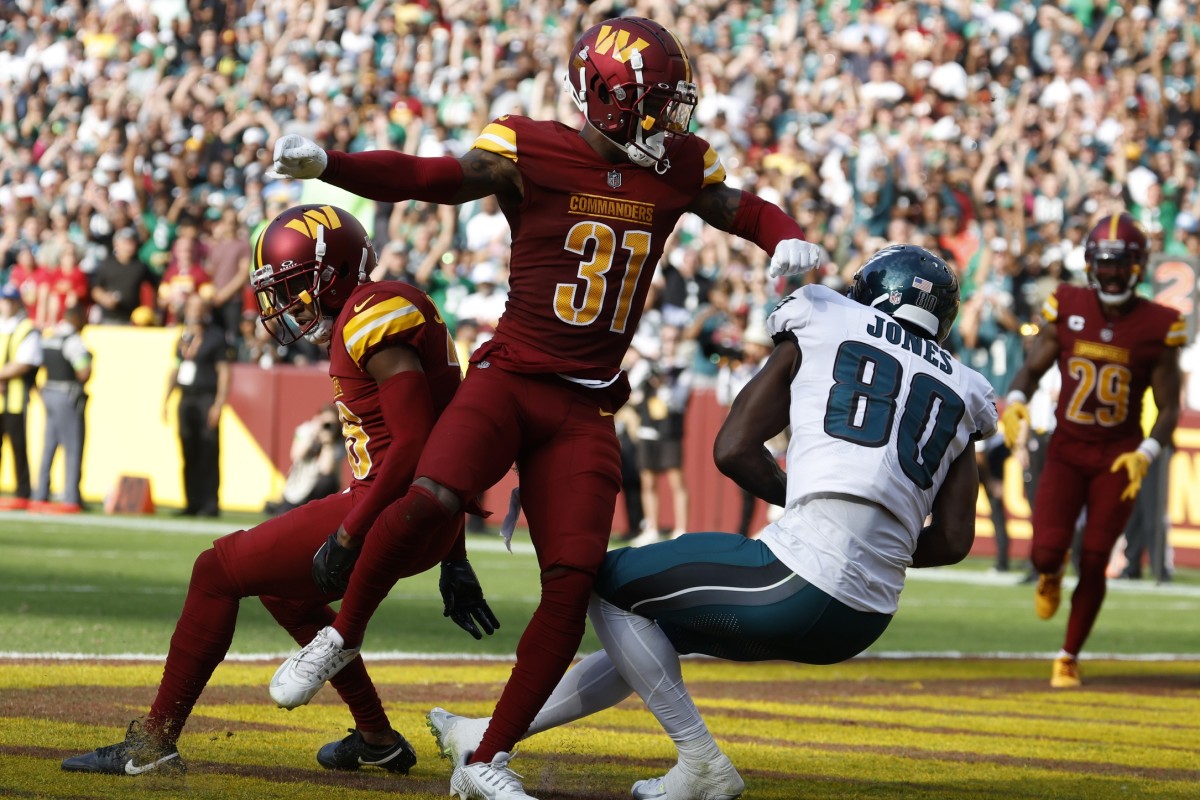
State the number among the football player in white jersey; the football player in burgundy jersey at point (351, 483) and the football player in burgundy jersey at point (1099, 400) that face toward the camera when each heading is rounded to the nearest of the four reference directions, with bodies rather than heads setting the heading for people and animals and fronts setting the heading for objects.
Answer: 1

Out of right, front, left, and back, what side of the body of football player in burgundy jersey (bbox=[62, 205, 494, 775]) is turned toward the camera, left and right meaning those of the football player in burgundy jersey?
left

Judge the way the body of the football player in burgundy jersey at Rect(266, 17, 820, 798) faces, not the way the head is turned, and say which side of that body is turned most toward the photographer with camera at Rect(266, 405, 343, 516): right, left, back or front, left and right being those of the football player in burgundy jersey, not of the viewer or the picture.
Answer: back

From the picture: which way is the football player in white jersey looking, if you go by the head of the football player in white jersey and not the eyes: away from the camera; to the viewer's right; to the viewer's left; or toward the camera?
away from the camera

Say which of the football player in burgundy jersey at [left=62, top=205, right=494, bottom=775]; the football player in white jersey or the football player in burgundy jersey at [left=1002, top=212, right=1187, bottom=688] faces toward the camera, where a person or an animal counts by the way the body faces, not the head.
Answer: the football player in burgundy jersey at [left=1002, top=212, right=1187, bottom=688]

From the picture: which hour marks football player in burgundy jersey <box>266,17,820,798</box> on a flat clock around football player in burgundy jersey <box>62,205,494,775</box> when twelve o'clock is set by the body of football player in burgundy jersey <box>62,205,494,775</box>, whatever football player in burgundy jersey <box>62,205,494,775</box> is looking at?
football player in burgundy jersey <box>266,17,820,798</box> is roughly at 6 o'clock from football player in burgundy jersey <box>62,205,494,775</box>.

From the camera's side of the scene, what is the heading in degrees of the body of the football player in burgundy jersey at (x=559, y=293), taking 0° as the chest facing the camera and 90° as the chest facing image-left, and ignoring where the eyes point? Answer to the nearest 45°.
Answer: approximately 0°

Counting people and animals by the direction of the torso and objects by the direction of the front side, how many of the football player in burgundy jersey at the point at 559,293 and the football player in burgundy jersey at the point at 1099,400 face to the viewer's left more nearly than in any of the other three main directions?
0

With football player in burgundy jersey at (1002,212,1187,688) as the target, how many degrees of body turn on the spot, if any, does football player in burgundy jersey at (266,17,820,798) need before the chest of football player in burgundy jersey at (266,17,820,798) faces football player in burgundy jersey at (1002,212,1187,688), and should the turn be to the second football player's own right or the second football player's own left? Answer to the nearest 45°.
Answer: approximately 135° to the second football player's own left

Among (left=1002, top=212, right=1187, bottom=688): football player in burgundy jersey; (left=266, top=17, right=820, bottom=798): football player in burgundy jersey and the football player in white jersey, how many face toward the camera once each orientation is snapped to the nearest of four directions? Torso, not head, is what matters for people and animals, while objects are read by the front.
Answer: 2

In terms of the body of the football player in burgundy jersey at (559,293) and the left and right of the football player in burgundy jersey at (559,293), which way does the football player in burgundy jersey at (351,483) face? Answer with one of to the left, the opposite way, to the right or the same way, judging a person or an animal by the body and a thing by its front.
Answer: to the right

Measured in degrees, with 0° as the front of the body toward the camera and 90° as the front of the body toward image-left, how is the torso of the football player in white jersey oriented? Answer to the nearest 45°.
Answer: approximately 135°

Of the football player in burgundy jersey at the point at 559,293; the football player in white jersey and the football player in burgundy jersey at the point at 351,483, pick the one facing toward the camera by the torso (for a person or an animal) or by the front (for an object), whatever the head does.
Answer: the football player in burgundy jersey at the point at 559,293

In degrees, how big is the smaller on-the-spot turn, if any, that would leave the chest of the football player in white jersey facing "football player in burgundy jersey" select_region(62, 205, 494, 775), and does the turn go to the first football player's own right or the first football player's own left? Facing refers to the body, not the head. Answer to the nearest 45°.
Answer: approximately 45° to the first football player's own left
